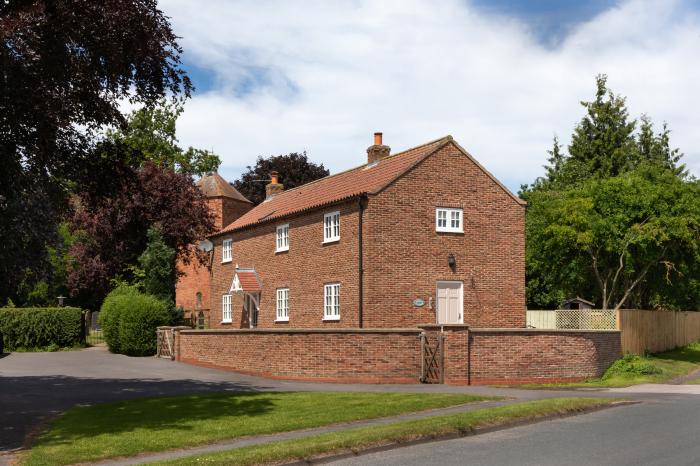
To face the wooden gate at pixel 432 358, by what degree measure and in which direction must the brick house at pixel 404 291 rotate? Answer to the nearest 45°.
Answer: approximately 45° to its left

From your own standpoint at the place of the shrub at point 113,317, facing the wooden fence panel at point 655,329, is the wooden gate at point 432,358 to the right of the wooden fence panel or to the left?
right

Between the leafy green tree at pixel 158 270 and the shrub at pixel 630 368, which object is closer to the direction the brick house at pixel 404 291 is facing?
the leafy green tree

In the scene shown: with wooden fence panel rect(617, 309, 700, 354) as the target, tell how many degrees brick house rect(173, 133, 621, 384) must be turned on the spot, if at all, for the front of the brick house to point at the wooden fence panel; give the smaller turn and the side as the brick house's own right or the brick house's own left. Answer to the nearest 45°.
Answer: approximately 180°

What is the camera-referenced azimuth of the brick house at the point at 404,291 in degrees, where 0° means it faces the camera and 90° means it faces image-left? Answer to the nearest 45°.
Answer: approximately 45°

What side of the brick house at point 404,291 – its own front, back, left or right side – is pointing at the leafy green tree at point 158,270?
right
